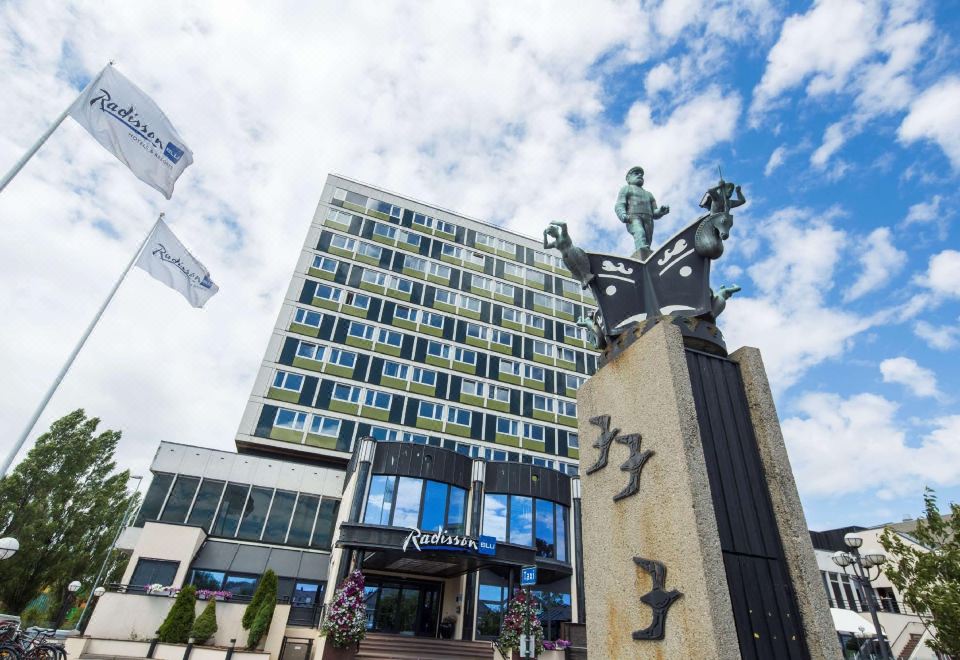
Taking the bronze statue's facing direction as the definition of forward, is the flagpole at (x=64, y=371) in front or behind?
behind

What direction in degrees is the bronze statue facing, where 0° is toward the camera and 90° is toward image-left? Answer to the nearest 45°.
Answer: approximately 315°

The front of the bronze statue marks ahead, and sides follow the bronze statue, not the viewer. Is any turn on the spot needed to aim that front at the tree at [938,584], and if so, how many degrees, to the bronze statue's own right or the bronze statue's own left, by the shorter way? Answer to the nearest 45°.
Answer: approximately 90° to the bronze statue's own left

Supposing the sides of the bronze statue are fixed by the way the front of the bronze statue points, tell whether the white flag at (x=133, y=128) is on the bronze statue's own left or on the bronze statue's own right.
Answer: on the bronze statue's own right

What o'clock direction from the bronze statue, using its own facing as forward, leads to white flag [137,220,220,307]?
The white flag is roughly at 5 o'clock from the bronze statue.

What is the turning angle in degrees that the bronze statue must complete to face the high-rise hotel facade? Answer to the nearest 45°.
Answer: approximately 180°

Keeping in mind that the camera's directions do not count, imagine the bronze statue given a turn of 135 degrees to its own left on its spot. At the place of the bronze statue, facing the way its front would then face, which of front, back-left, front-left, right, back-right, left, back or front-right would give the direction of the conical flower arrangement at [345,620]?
front-left

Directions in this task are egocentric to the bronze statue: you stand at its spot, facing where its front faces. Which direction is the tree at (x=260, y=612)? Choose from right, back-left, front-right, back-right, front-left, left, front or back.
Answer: back
